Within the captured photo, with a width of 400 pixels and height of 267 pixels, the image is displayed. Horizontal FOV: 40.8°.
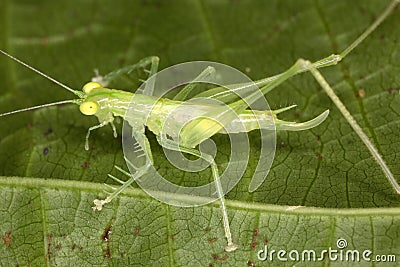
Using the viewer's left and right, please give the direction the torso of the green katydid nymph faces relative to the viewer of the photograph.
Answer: facing to the left of the viewer
